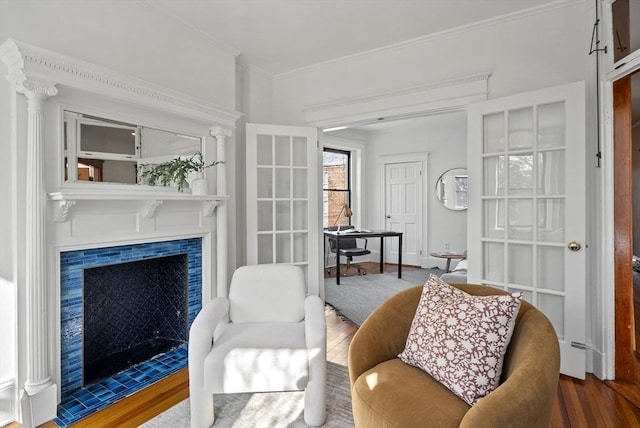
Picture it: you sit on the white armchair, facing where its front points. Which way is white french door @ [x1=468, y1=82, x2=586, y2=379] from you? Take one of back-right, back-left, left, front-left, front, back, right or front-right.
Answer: left

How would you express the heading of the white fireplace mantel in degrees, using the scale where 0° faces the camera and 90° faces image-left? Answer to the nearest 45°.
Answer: approximately 315°

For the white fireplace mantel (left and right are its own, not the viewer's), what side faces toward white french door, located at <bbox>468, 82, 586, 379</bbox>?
front

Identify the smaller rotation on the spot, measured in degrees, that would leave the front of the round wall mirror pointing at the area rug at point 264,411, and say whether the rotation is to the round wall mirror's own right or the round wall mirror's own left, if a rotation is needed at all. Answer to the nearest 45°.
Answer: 0° — it already faces it

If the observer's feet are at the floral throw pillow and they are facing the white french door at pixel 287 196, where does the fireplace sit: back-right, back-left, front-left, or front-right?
front-left

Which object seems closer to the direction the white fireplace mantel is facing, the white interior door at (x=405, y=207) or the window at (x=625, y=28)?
the window

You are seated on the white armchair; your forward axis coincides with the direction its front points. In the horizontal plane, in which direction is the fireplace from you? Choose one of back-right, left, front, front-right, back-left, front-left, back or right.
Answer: back-right

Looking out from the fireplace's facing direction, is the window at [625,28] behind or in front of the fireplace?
in front

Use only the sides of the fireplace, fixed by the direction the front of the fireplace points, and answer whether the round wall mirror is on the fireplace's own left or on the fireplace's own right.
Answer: on the fireplace's own left

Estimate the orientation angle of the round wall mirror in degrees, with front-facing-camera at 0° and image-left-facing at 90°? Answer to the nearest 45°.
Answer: approximately 0°

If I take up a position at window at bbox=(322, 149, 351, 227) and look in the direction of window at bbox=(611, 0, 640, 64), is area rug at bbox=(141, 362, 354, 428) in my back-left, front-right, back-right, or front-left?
front-right

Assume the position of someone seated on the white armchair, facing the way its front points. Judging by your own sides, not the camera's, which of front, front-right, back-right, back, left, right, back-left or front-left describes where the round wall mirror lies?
back-left

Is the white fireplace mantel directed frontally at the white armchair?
yes

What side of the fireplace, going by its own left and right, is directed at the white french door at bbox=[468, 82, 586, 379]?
front

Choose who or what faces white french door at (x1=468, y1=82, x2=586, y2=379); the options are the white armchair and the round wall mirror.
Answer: the round wall mirror

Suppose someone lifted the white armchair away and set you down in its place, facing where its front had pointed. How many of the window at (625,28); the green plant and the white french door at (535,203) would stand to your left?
2

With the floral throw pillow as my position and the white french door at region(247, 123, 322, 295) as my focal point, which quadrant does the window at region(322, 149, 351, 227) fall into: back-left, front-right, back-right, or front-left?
front-right

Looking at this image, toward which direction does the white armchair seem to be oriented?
toward the camera

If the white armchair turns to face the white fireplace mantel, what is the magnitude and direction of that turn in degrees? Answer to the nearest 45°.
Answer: approximately 90° to its right

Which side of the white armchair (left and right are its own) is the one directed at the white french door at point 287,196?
back
